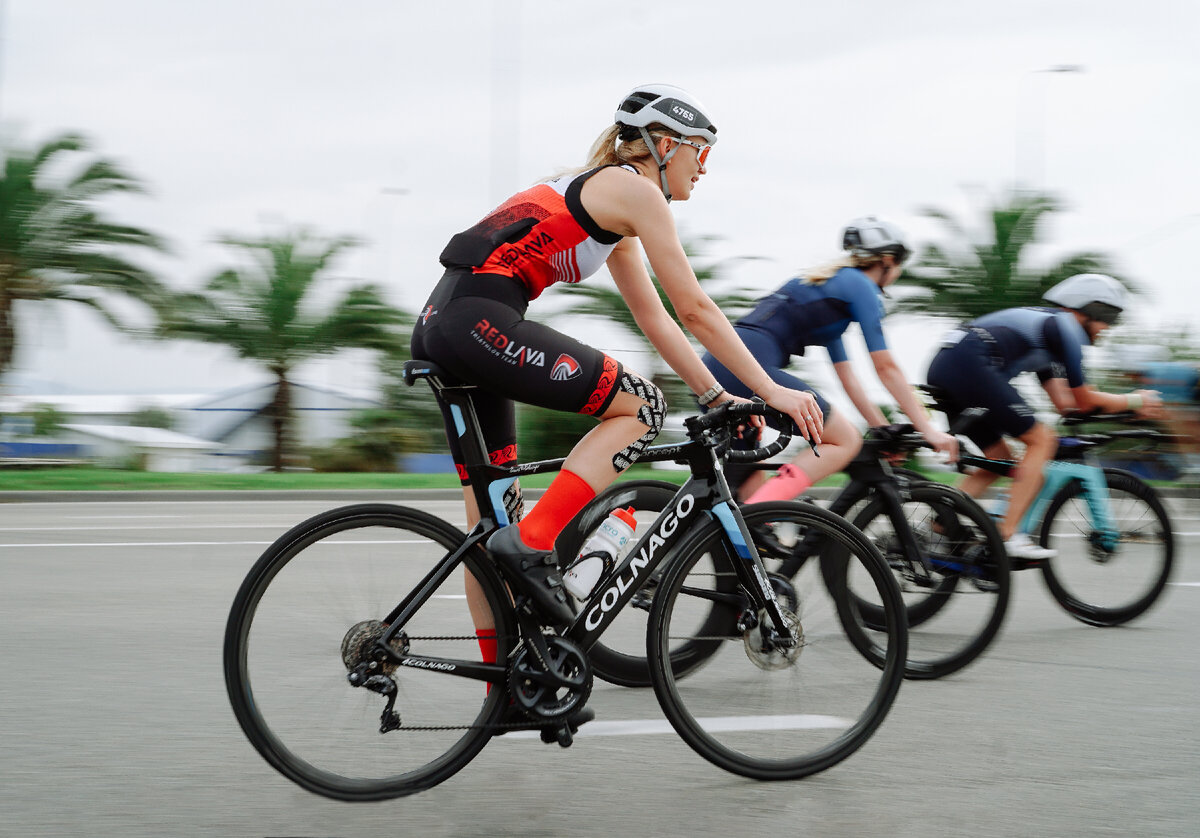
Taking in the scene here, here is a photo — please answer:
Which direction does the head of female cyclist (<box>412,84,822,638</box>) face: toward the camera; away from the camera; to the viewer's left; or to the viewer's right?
to the viewer's right

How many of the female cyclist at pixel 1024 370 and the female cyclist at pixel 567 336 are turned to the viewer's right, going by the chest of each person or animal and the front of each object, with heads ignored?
2

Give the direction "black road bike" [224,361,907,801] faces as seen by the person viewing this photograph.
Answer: facing to the right of the viewer

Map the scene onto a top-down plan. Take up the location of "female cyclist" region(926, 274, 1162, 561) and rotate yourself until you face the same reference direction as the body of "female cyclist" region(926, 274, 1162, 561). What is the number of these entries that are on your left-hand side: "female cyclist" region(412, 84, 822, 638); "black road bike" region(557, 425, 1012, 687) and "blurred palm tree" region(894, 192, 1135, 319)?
1

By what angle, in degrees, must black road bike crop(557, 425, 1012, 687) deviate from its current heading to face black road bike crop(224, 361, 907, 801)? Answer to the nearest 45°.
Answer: approximately 135° to its right

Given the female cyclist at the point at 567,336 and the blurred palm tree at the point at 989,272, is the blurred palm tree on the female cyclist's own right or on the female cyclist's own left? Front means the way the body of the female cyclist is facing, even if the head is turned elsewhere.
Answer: on the female cyclist's own left

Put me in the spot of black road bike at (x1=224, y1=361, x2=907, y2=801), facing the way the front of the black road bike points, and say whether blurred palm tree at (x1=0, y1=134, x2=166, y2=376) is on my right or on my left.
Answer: on my left

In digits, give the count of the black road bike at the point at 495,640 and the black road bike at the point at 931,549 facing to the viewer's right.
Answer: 2

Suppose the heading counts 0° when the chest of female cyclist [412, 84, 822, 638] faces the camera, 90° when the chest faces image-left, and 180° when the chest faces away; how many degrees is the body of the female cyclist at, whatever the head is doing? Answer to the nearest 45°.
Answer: approximately 270°

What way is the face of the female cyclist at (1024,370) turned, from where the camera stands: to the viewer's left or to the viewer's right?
to the viewer's right

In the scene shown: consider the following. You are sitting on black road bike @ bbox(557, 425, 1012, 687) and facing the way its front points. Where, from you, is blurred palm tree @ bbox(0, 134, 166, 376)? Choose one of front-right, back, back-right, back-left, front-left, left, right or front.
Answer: back-left

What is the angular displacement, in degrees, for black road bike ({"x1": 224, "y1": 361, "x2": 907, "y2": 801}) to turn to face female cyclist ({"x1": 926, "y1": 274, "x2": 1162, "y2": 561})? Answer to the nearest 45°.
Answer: approximately 45° to its left

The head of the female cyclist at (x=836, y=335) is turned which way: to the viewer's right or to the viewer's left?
to the viewer's right

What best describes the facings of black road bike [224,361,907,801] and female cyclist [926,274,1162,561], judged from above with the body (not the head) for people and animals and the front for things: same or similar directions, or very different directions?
same or similar directions

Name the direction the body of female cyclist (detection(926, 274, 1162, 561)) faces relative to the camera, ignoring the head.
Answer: to the viewer's right
